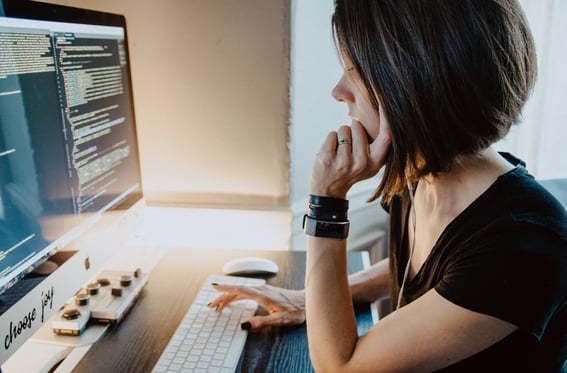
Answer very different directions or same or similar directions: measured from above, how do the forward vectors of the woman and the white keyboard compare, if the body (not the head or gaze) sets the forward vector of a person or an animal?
very different directions

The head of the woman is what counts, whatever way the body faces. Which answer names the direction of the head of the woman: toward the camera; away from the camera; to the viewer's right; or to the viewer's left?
to the viewer's left

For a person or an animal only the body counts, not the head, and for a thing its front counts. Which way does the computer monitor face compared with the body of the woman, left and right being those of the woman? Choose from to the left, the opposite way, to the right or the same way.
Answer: the opposite way

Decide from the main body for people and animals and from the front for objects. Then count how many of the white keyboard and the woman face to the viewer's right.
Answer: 1

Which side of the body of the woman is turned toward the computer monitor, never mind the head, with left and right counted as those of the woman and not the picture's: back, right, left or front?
front

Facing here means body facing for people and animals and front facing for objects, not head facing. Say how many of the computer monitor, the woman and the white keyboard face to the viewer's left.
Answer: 1

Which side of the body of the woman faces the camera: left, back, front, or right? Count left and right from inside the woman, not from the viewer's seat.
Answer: left

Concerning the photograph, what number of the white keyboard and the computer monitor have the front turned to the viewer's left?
0

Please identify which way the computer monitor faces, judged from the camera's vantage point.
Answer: facing the viewer and to the right of the viewer

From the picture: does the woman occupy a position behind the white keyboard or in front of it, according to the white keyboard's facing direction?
in front

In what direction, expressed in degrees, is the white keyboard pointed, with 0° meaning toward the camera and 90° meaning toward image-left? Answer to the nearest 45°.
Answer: approximately 270°
